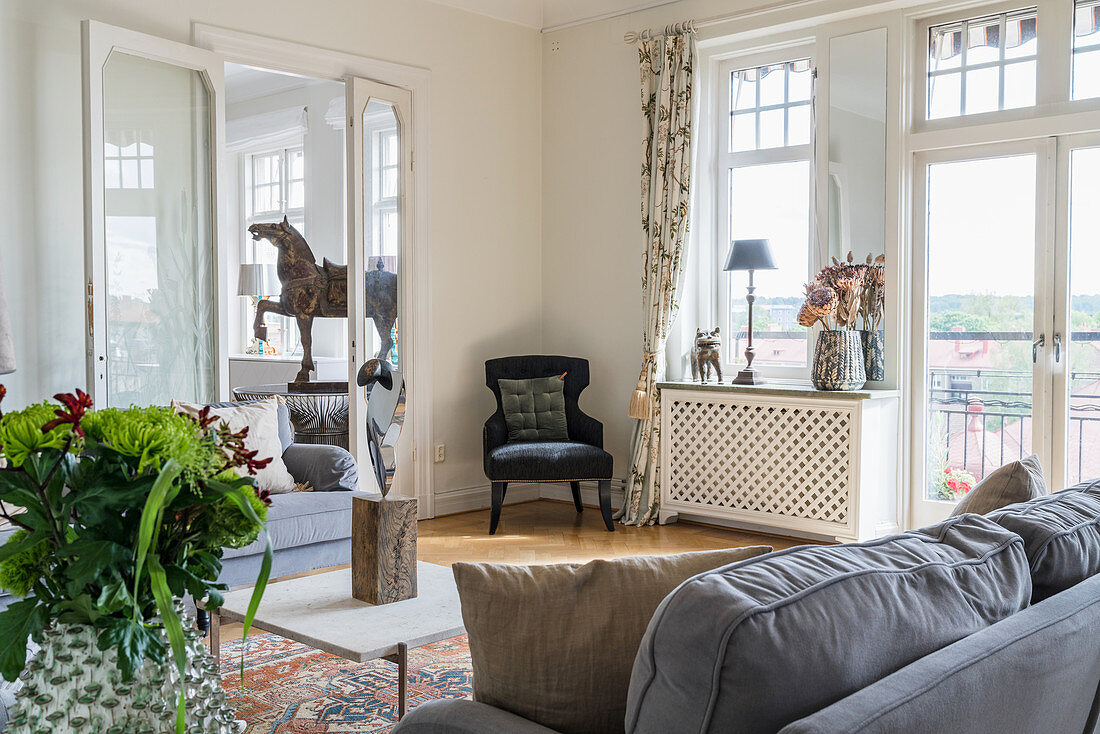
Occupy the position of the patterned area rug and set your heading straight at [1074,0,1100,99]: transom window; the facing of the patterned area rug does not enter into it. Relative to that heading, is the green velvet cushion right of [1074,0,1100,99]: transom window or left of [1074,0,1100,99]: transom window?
left

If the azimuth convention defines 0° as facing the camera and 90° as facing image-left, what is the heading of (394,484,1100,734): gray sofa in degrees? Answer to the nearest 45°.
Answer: approximately 135°

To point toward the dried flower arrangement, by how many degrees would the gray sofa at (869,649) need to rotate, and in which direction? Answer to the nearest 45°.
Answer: approximately 45° to its right

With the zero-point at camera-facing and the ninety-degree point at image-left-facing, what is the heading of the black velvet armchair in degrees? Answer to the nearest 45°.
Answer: approximately 0°

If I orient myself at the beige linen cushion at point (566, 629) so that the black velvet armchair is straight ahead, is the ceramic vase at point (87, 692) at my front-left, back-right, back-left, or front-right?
back-left

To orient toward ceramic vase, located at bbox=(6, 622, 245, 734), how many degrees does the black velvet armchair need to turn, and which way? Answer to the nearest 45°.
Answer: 0° — it already faces it

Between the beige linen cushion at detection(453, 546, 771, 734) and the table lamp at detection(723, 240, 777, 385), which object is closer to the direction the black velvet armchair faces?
the beige linen cushion

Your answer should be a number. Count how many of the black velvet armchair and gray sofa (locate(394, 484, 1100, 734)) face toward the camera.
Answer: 1

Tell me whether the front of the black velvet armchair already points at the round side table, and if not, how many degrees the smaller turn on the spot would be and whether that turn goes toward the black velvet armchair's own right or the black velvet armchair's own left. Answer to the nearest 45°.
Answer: approximately 90° to the black velvet armchair's own right
